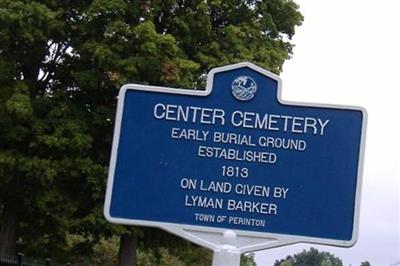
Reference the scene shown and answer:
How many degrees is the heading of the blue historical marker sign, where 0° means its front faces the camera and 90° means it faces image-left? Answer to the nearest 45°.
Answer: approximately 0°

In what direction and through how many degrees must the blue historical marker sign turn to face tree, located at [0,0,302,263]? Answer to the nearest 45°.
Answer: approximately 180°
